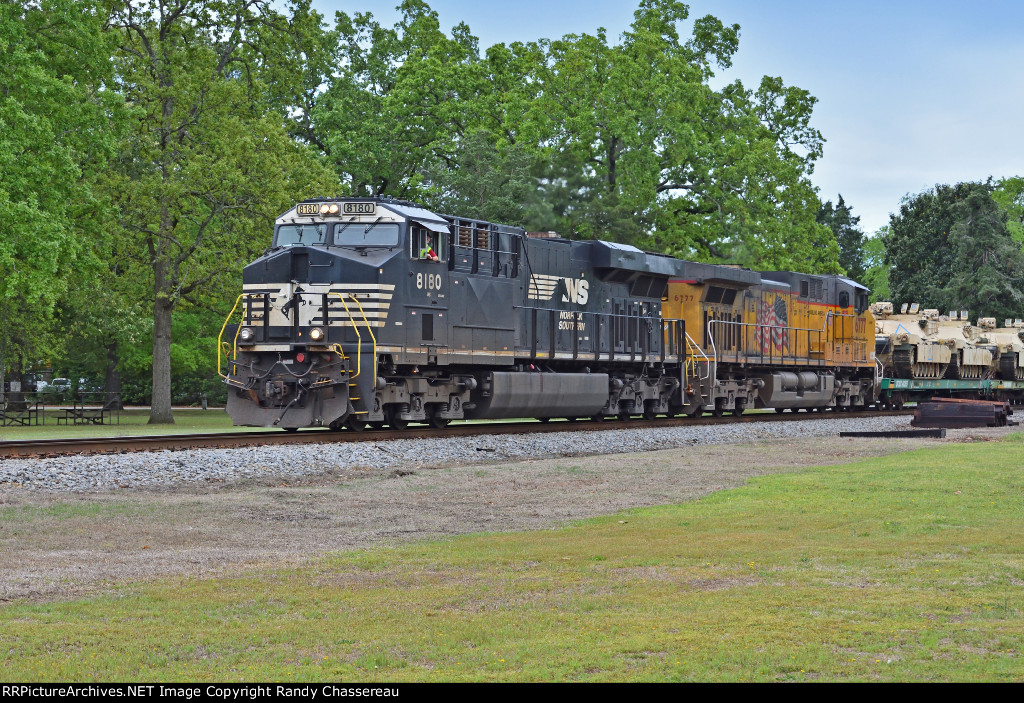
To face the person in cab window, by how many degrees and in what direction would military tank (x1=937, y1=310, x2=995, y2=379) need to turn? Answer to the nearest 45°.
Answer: approximately 45° to its left

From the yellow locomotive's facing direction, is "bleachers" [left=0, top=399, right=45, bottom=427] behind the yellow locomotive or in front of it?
behind

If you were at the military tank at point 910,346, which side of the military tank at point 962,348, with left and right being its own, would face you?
front

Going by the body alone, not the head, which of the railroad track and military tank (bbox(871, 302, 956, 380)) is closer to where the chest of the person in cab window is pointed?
the railroad track

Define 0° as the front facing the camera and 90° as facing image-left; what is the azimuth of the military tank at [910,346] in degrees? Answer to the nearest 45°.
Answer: approximately 45°

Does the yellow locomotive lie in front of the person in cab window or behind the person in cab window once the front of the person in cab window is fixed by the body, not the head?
behind

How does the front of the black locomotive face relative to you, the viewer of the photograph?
facing the viewer and to the left of the viewer

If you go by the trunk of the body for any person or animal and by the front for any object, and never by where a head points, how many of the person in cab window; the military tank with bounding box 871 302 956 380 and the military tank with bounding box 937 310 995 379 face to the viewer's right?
0

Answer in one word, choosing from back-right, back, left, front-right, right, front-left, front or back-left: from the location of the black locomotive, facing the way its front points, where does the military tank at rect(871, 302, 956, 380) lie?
back

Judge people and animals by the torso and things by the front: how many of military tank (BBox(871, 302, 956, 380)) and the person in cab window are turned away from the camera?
0

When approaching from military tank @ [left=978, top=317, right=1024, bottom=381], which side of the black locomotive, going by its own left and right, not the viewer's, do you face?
back

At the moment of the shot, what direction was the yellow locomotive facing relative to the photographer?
facing away from the viewer and to the right of the viewer
